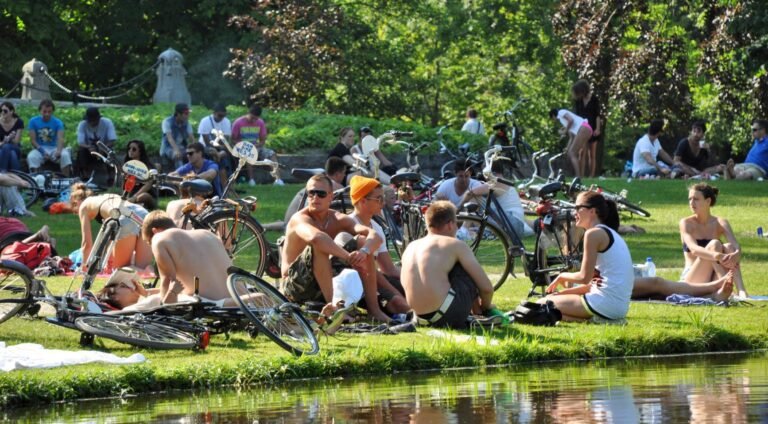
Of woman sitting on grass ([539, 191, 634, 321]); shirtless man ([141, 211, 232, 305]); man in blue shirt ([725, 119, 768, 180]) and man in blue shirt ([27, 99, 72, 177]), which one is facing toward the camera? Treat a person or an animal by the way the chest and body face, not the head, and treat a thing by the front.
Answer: man in blue shirt ([27, 99, 72, 177])

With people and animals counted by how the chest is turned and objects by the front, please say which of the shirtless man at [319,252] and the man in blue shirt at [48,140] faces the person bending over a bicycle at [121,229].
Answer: the man in blue shirt

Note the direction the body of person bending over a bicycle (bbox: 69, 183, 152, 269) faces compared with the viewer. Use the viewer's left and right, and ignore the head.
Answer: facing to the left of the viewer

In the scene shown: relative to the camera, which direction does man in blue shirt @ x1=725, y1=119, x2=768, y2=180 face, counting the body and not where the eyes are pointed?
to the viewer's left

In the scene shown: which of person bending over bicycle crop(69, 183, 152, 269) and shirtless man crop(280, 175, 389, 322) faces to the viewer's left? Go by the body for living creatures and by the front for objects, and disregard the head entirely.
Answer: the person bending over bicycle

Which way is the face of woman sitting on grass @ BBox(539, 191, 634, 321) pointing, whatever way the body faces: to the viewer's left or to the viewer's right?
to the viewer's left

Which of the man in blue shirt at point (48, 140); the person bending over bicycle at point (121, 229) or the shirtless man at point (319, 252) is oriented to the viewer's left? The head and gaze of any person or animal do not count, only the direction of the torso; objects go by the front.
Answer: the person bending over bicycle

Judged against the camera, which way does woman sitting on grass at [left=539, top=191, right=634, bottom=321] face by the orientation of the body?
to the viewer's left

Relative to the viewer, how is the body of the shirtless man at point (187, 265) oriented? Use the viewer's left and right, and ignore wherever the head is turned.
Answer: facing away from the viewer and to the left of the viewer

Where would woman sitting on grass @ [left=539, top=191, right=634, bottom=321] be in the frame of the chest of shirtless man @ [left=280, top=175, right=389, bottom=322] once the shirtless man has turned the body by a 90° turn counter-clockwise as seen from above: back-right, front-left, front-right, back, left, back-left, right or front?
front-right
